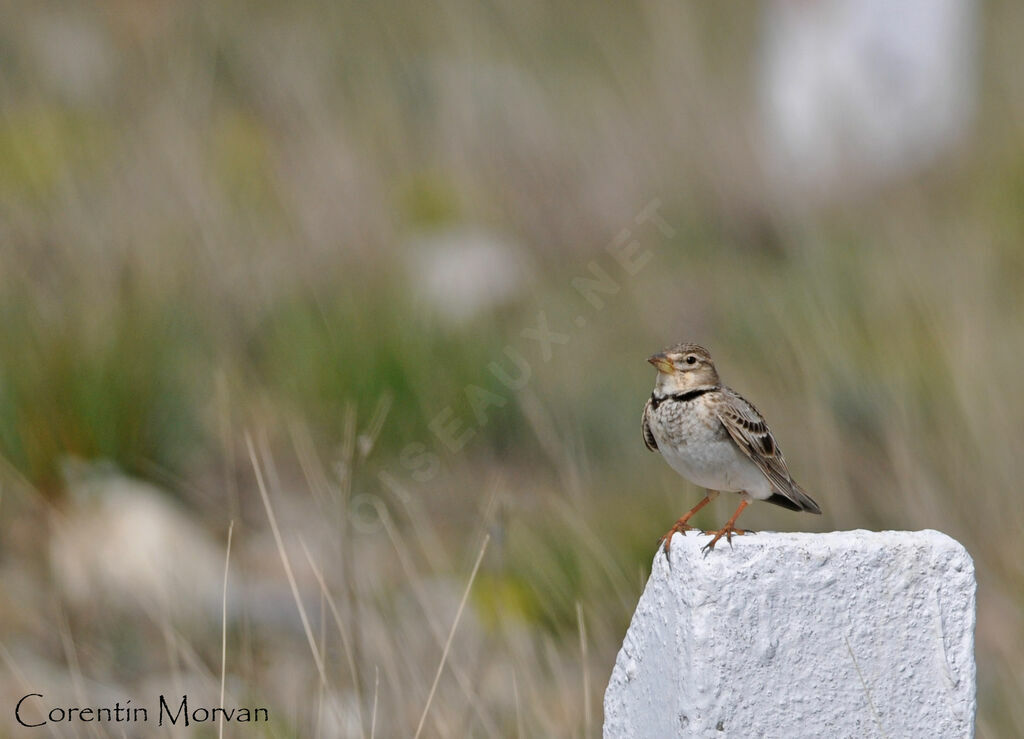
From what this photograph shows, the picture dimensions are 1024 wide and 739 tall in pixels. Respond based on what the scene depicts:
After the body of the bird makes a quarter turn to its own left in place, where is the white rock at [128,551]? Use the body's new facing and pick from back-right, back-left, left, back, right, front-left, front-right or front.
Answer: back

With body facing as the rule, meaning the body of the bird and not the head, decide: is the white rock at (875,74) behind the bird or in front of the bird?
behind

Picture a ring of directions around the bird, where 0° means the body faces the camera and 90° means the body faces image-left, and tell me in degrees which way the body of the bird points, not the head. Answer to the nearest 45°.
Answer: approximately 45°

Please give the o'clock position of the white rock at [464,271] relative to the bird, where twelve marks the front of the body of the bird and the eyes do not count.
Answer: The white rock is roughly at 4 o'clock from the bird.
